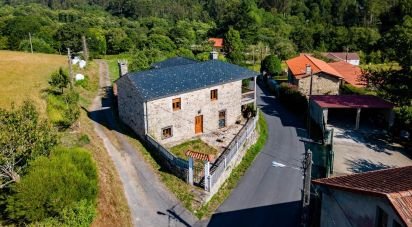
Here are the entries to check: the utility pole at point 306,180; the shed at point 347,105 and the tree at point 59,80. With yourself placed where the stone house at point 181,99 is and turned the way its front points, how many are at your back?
1

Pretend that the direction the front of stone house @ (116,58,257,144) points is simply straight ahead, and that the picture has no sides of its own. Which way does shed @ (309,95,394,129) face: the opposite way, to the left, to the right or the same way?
the same way

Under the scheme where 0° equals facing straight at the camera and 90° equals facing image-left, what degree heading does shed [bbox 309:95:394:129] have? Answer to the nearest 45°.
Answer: approximately 0°

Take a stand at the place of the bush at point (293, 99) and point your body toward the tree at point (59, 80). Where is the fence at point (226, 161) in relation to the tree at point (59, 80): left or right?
left

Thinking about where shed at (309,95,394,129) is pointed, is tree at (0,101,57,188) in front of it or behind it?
in front

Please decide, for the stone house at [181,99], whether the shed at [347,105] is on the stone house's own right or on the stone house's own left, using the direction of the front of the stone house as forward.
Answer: on the stone house's own left

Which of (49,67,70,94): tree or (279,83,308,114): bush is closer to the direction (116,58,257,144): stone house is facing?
the bush

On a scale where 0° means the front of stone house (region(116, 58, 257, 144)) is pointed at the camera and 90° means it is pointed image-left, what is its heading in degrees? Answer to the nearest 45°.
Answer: approximately 315°

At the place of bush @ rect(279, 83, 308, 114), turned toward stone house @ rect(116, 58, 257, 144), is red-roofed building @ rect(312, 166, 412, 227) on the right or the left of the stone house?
left

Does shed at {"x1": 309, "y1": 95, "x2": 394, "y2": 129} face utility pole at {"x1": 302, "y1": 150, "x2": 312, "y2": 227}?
yes

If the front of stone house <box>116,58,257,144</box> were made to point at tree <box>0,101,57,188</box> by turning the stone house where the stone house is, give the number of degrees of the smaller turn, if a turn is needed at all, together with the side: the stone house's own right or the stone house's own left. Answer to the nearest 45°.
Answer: approximately 90° to the stone house's own right

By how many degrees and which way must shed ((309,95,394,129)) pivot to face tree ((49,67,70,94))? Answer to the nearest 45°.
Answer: approximately 90° to its right

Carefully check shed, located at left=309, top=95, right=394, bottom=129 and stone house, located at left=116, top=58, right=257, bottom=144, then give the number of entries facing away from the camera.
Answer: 0

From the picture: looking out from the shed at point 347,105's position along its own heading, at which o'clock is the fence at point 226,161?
The fence is roughly at 1 o'clock from the shed.

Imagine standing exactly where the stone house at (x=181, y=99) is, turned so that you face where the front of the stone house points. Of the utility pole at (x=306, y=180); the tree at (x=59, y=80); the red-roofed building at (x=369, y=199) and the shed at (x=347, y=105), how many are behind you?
1

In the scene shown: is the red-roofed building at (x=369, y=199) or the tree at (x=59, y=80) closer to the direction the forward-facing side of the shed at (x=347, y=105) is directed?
the red-roofed building
